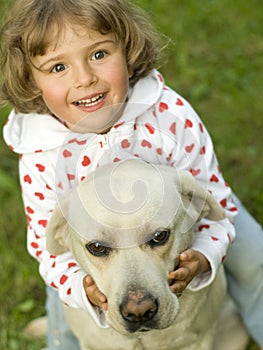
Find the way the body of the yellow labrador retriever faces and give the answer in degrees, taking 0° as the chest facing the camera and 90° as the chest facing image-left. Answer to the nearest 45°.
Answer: approximately 0°

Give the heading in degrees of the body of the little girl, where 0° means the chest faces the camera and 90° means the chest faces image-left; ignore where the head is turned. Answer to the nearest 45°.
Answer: approximately 0°
